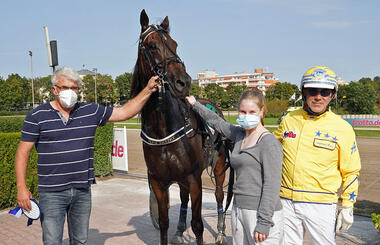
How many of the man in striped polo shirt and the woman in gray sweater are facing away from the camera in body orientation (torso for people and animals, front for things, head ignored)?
0

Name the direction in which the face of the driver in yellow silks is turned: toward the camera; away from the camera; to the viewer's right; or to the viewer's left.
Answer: toward the camera

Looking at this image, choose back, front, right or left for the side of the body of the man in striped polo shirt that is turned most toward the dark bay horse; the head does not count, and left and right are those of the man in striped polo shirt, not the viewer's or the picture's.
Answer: left

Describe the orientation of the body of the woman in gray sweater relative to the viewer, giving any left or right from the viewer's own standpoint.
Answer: facing the viewer and to the left of the viewer

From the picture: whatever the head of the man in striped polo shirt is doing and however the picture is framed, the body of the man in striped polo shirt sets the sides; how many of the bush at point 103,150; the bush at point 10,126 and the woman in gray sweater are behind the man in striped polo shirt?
2

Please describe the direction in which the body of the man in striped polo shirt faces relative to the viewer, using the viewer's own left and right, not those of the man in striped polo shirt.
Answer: facing the viewer

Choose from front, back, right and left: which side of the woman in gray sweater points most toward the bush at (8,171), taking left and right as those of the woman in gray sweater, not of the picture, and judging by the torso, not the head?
right

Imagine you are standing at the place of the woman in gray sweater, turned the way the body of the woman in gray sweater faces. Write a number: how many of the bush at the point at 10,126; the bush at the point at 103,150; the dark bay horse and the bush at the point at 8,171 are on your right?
4

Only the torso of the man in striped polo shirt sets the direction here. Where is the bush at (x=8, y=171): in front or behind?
behind

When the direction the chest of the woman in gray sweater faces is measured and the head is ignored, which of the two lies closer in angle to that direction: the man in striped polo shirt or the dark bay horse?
the man in striped polo shirt

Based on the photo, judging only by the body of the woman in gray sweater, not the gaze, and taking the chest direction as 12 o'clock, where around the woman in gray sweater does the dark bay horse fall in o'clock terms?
The dark bay horse is roughly at 3 o'clock from the woman in gray sweater.
